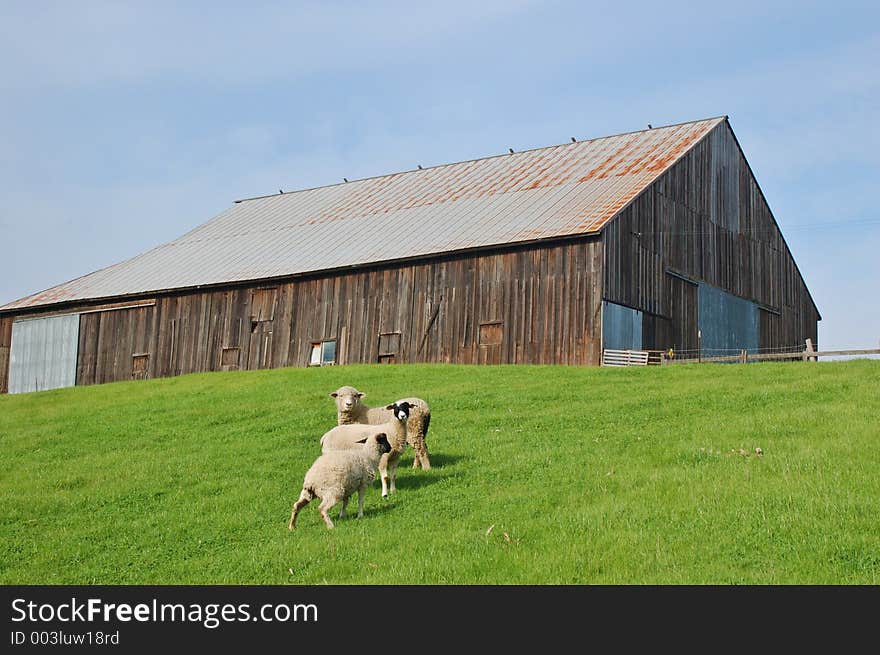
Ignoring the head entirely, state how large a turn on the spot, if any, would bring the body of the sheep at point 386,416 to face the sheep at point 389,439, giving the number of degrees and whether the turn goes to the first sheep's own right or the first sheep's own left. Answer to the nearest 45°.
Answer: approximately 90° to the first sheep's own left

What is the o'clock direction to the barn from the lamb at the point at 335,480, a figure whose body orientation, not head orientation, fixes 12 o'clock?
The barn is roughly at 11 o'clock from the lamb.

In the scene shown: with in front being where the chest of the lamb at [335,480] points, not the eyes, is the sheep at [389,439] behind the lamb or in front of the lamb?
in front

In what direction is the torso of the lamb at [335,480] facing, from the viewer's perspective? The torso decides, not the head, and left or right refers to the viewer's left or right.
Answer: facing away from the viewer and to the right of the viewer

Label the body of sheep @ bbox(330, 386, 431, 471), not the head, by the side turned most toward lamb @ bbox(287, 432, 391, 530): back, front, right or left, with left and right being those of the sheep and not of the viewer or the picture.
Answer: left

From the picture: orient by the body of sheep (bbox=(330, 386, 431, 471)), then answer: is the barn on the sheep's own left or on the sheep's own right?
on the sheep's own right

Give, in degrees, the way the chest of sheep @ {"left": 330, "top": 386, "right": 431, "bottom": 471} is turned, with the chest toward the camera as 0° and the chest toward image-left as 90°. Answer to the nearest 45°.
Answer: approximately 90°
